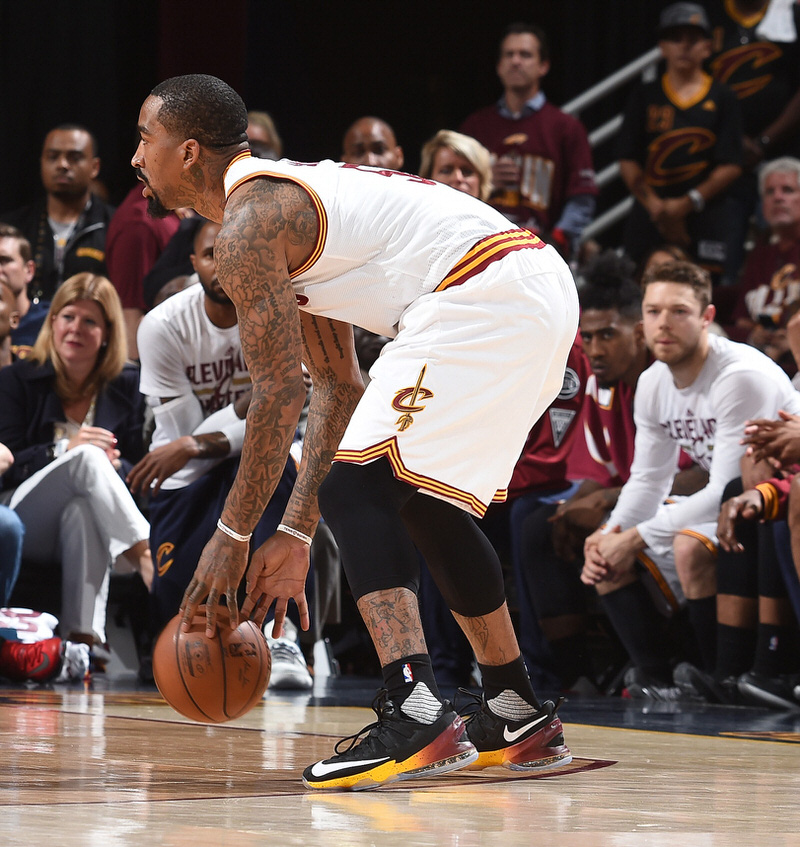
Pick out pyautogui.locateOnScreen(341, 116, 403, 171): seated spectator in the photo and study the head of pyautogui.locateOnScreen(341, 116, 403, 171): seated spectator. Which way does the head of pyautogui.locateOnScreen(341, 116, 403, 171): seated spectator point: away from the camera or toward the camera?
toward the camera

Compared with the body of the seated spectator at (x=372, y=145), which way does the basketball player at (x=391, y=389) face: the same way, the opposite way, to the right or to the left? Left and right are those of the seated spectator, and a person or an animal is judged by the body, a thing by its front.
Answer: to the right

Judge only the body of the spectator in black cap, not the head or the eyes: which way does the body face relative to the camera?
toward the camera

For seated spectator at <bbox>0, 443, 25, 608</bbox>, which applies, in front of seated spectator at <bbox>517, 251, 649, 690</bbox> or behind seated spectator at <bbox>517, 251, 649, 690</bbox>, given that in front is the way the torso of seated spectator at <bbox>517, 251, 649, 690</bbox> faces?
in front

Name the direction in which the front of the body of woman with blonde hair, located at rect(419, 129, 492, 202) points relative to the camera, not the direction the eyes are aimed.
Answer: toward the camera

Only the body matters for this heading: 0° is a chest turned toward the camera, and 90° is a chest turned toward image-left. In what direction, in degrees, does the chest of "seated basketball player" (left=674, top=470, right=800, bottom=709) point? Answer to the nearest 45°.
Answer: approximately 45°

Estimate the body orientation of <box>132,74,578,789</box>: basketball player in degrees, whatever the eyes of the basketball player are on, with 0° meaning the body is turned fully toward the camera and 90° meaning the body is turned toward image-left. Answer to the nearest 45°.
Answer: approximately 90°

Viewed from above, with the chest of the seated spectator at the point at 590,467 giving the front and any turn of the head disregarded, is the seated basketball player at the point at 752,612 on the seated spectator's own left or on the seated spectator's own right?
on the seated spectator's own left

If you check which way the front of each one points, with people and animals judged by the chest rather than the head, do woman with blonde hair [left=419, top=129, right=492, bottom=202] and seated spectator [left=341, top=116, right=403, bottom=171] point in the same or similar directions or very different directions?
same or similar directions

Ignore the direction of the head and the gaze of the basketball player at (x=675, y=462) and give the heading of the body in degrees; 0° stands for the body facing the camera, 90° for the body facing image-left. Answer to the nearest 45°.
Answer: approximately 45°

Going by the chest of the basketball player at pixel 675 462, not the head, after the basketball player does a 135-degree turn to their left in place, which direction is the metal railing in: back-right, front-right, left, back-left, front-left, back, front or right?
left

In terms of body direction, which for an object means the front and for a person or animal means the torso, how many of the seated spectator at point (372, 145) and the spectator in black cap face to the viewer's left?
0

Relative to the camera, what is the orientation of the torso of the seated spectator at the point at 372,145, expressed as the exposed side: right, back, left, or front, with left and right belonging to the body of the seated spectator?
front

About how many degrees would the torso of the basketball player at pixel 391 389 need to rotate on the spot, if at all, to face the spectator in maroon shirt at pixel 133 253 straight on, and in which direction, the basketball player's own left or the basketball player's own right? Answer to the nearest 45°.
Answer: approximately 90° to the basketball player's own right

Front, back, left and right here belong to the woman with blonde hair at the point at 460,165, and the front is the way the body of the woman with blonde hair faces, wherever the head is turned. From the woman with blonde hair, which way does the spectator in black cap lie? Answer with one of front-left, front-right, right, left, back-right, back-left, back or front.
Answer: back-left

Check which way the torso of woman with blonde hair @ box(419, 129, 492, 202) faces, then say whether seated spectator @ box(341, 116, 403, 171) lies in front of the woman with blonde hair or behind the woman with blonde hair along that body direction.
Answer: behind

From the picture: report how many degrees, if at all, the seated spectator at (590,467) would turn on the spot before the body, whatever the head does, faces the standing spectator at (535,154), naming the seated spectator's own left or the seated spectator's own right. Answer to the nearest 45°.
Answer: approximately 135° to the seated spectator's own right

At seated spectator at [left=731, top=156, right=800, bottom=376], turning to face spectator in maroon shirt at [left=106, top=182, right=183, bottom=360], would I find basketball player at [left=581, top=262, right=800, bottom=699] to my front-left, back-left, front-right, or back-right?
front-left

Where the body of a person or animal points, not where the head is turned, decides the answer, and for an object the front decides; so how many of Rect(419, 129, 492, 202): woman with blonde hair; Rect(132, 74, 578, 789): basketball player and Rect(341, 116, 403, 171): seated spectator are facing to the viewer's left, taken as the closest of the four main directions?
1
